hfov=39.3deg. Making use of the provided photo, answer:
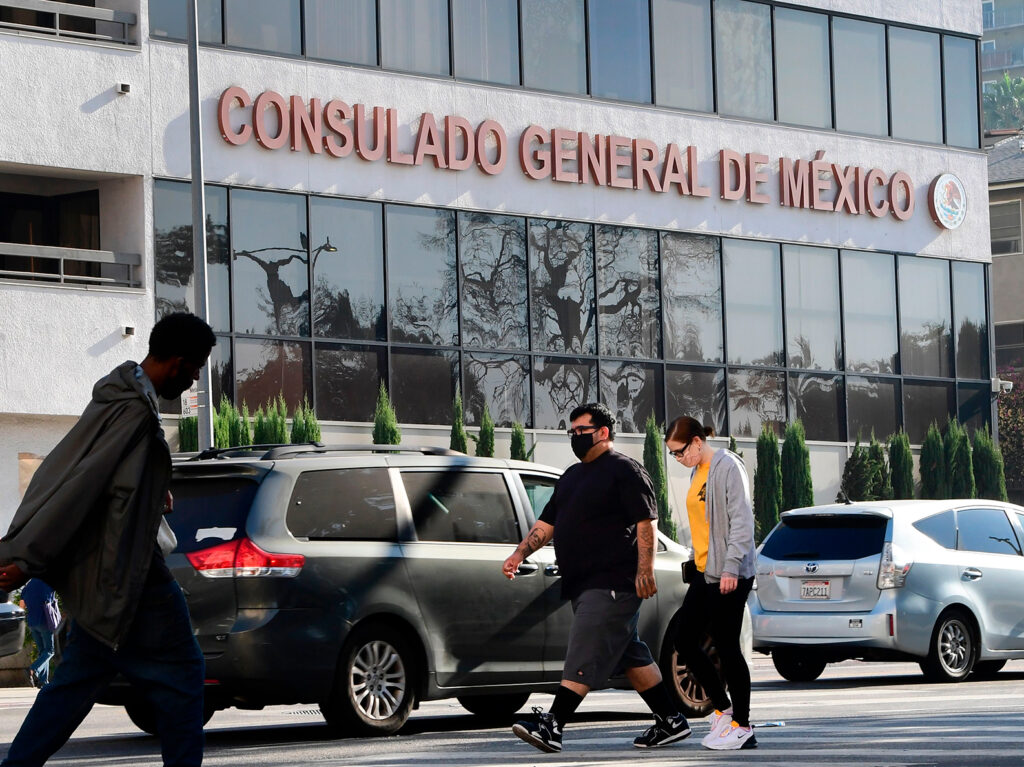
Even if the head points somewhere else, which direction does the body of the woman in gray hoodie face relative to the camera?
to the viewer's left

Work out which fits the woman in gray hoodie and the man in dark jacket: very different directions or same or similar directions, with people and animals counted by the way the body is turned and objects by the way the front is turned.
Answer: very different directions

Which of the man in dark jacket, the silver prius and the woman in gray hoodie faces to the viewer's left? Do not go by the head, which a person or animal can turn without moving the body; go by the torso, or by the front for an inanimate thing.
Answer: the woman in gray hoodie

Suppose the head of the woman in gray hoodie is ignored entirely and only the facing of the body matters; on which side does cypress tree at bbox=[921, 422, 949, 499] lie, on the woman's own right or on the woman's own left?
on the woman's own right

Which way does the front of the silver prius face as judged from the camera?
facing away from the viewer and to the right of the viewer

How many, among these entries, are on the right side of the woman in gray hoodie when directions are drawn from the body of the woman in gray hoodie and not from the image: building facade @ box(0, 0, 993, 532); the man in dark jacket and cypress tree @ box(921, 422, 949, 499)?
2

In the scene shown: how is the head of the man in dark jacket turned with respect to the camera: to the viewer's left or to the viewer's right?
to the viewer's right

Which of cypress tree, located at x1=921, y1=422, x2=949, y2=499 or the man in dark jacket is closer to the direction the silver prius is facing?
the cypress tree

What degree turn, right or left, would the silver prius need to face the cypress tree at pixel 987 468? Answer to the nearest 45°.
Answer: approximately 45° to its left

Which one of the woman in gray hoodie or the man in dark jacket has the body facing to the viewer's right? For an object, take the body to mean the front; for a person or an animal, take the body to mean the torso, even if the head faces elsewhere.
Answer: the man in dark jacket

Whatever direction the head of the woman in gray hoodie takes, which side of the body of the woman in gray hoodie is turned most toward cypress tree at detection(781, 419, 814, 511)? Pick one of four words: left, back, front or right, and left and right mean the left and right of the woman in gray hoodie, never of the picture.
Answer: right

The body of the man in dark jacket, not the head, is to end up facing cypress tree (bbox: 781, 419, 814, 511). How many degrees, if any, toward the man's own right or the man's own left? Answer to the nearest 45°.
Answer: approximately 45° to the man's own left

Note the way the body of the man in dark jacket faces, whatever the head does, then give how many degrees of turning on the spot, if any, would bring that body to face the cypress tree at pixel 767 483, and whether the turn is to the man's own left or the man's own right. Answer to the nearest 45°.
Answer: approximately 45° to the man's own left

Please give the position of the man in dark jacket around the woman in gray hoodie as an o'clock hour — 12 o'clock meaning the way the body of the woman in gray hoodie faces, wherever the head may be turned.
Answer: The man in dark jacket is roughly at 10 o'clock from the woman in gray hoodie.

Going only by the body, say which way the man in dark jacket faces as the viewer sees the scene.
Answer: to the viewer's right

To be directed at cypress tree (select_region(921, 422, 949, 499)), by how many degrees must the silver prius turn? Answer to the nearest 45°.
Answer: approximately 45° to its left

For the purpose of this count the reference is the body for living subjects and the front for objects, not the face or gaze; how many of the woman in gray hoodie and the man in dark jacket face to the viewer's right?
1
